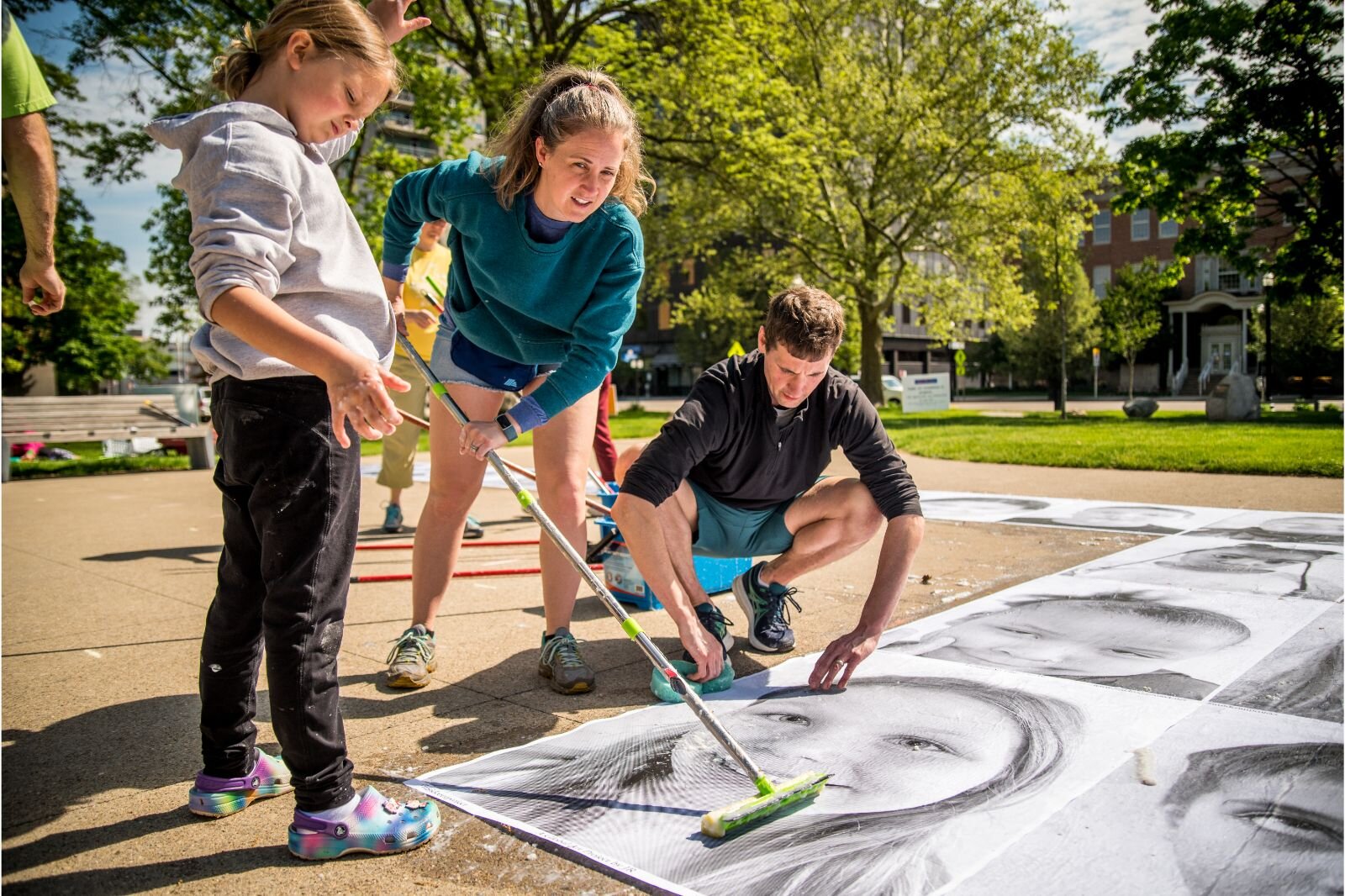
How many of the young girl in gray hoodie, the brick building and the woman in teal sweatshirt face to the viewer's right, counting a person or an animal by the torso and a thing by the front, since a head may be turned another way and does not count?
1

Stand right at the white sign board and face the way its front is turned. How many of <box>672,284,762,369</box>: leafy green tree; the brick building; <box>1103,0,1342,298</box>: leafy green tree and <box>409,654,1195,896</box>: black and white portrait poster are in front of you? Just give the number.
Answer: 1

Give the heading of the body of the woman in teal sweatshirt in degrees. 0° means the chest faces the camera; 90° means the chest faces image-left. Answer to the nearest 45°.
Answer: approximately 0°

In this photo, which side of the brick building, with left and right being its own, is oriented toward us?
front

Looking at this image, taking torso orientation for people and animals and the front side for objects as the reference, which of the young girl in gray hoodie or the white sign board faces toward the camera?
the white sign board

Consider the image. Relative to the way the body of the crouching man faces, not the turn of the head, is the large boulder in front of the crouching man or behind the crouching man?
behind

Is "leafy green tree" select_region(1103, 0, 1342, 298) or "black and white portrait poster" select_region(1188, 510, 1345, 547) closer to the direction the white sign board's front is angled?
the black and white portrait poster

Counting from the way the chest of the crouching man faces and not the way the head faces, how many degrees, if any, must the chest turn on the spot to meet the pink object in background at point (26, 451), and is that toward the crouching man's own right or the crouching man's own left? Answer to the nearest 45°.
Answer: approximately 135° to the crouching man's own right

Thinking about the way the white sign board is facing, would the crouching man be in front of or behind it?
in front

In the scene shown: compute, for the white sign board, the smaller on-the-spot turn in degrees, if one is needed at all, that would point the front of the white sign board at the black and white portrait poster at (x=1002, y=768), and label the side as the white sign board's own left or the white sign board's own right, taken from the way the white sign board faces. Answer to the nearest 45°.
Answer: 0° — it already faces it

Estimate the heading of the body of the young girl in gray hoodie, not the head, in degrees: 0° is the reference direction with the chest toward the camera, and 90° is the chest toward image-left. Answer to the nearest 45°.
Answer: approximately 270°

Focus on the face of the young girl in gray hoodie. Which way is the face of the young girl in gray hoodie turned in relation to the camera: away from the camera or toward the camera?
toward the camera

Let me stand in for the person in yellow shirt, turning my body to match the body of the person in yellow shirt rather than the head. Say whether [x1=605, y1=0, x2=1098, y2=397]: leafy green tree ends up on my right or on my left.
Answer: on my left

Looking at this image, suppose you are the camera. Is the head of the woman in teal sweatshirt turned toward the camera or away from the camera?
toward the camera

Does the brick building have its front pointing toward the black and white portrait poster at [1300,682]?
yes
